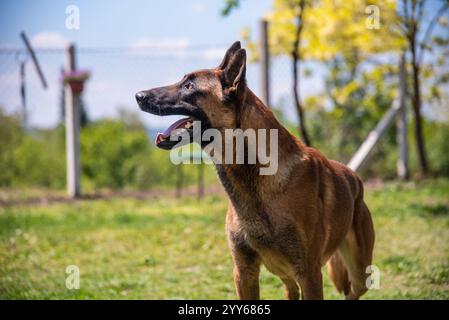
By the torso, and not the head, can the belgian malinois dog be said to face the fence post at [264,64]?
no

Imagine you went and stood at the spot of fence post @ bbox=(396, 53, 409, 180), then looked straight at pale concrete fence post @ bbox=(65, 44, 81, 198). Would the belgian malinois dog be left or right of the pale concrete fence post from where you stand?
left

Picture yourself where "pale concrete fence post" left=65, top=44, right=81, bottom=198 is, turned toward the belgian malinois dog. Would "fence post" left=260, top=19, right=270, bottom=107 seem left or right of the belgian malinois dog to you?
left

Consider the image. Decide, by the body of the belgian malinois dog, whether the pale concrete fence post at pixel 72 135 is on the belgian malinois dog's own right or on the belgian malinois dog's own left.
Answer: on the belgian malinois dog's own right

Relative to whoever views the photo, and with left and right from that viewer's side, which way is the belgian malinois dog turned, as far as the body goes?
facing the viewer and to the left of the viewer

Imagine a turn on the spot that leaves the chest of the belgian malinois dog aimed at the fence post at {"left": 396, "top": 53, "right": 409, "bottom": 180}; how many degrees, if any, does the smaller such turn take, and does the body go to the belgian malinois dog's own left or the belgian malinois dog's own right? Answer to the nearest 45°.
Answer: approximately 135° to the belgian malinois dog's own right
